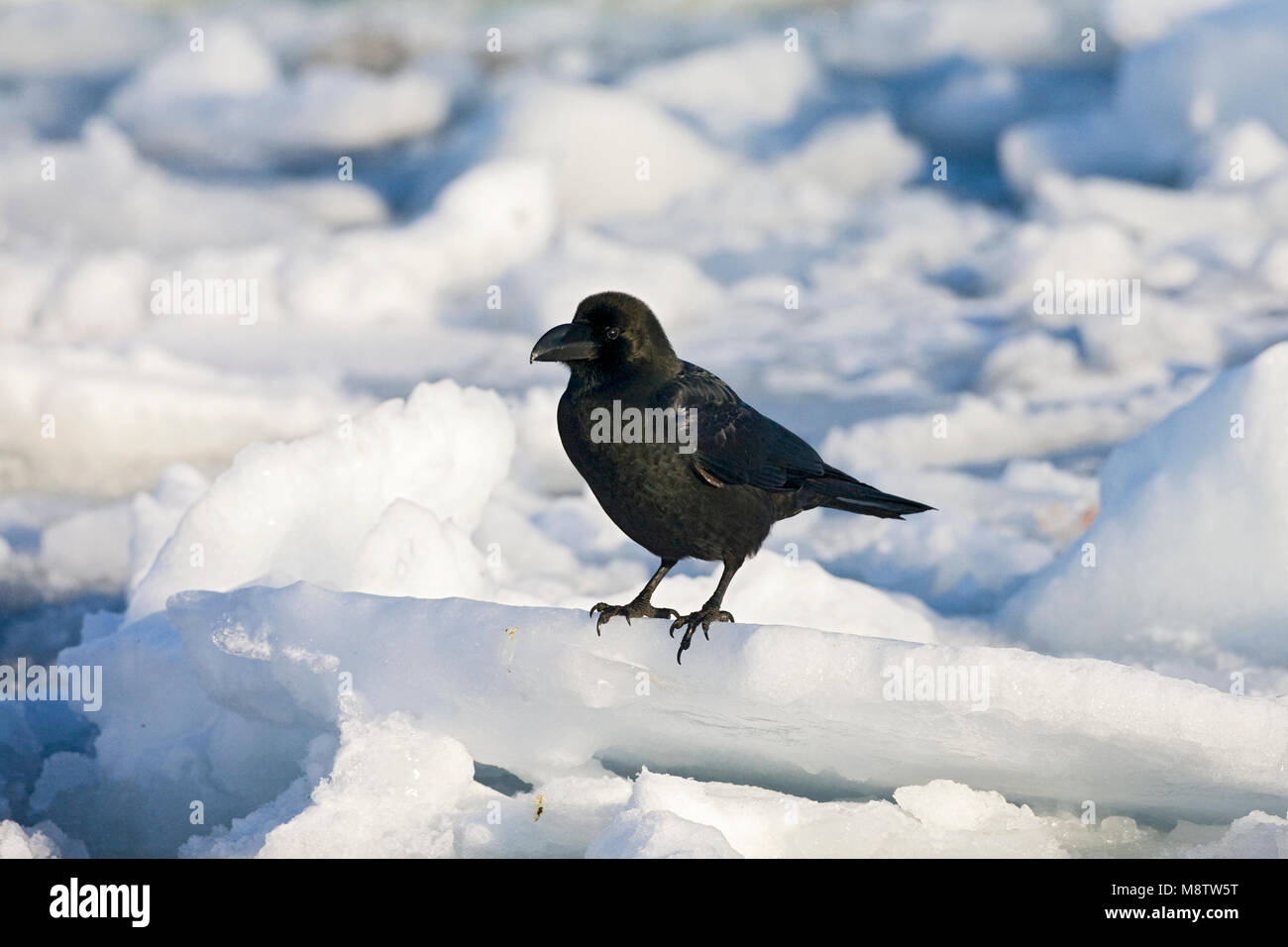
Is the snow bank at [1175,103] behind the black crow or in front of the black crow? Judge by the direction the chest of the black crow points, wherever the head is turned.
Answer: behind

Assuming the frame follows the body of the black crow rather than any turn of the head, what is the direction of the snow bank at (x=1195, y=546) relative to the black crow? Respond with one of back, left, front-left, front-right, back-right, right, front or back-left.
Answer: back

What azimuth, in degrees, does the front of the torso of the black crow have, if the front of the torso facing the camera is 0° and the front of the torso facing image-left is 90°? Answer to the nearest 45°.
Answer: approximately 45°

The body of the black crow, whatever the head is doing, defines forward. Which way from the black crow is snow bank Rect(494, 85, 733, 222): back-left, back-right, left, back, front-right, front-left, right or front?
back-right

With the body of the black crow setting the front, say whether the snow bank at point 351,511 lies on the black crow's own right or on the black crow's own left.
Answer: on the black crow's own right

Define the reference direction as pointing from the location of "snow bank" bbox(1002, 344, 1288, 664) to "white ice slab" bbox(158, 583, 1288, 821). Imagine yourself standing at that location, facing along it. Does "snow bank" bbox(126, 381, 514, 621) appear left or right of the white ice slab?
right
